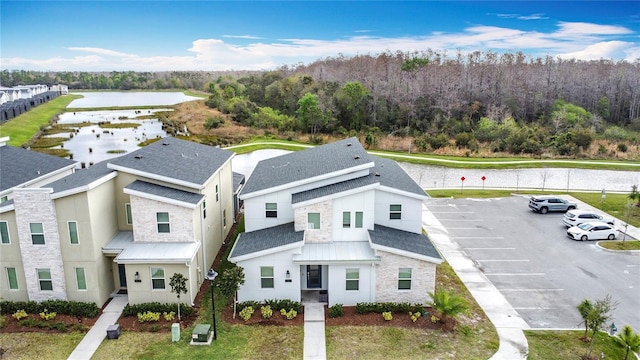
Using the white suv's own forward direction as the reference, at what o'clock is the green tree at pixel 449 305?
The green tree is roughly at 5 o'clock from the white suv.

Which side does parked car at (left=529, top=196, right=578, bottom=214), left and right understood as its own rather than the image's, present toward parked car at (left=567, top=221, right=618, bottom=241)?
right

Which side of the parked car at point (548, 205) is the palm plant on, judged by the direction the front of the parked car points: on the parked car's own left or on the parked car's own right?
on the parked car's own right
